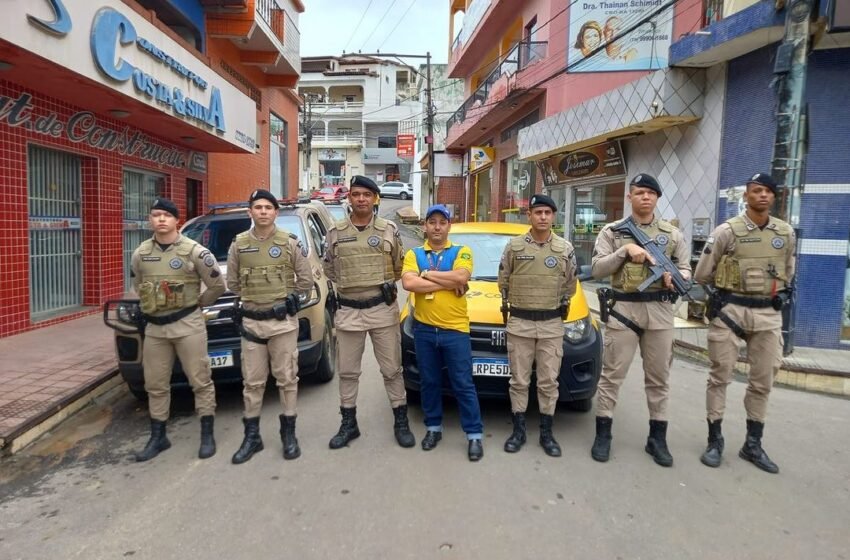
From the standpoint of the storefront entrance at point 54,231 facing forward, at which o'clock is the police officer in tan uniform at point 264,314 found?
The police officer in tan uniform is roughly at 1 o'clock from the storefront entrance.

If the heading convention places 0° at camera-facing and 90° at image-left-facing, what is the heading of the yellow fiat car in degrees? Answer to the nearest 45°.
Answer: approximately 0°

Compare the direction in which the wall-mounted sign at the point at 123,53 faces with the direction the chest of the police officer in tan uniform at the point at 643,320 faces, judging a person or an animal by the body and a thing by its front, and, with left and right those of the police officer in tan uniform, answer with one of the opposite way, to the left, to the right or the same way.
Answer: to the left

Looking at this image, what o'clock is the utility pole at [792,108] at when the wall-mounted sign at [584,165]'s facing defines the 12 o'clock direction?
The utility pole is roughly at 10 o'clock from the wall-mounted sign.

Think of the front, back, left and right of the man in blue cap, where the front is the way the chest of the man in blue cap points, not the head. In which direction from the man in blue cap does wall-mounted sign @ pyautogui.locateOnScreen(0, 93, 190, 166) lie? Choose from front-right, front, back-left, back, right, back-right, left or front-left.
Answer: back-right

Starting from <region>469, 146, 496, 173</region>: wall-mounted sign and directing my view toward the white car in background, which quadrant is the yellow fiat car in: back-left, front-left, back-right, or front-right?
back-left

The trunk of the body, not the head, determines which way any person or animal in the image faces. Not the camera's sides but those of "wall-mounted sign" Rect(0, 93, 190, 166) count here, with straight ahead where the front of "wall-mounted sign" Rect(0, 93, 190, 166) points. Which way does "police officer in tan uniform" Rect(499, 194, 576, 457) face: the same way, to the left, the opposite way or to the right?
to the right
